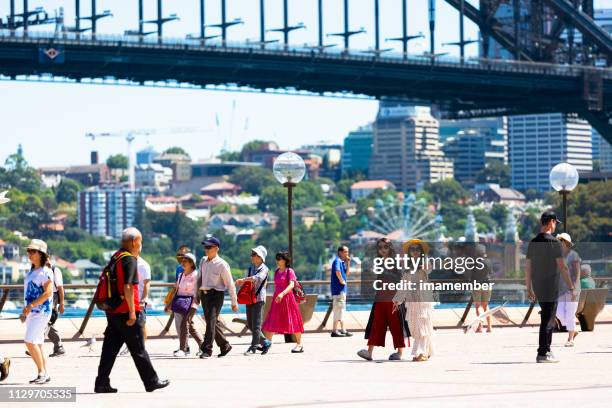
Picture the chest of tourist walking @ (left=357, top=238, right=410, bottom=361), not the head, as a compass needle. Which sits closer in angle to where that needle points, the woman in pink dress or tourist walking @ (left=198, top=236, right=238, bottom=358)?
the tourist walking

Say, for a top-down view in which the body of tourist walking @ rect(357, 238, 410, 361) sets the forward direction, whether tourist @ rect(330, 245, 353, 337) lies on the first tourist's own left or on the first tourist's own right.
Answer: on the first tourist's own right

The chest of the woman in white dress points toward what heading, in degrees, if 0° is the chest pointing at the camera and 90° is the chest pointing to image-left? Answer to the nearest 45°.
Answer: approximately 0°

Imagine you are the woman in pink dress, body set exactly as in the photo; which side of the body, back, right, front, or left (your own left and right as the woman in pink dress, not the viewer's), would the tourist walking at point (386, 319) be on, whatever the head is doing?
left

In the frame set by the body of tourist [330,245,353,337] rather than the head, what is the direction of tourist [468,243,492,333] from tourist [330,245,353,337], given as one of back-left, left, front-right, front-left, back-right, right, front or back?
front-left
